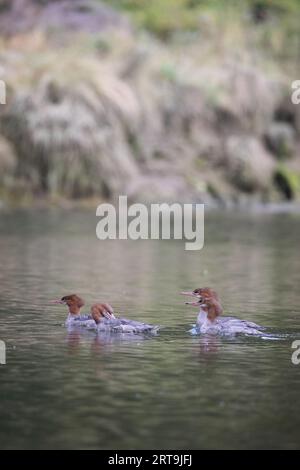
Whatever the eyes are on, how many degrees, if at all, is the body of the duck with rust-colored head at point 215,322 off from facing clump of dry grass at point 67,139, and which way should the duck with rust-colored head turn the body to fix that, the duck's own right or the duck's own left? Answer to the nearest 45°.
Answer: approximately 90° to the duck's own right

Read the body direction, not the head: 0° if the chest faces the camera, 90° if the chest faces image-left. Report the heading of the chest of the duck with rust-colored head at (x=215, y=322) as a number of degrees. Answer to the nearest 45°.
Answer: approximately 90°

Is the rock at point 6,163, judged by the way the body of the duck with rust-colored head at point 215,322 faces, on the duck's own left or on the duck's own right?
on the duck's own right
